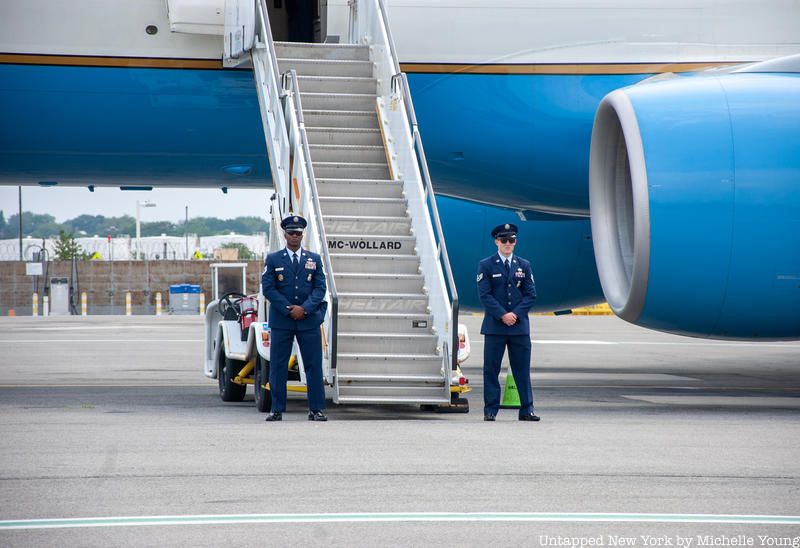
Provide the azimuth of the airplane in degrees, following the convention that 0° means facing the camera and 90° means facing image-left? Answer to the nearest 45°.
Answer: approximately 90°

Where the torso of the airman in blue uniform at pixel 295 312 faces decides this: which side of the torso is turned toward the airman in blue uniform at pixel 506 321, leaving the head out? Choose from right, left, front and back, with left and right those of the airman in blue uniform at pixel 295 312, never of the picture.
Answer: left

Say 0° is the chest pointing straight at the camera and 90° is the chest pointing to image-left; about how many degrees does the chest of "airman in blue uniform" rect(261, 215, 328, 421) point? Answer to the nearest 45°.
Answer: approximately 0°

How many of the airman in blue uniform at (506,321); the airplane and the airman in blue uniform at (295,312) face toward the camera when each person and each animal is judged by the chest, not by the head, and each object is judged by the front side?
2

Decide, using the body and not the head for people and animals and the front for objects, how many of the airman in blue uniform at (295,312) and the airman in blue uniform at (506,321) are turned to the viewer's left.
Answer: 0

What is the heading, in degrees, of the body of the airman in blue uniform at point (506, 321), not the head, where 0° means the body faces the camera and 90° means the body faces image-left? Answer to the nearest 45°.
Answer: approximately 0°

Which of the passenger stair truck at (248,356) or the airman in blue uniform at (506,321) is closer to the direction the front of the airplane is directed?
the passenger stair truck

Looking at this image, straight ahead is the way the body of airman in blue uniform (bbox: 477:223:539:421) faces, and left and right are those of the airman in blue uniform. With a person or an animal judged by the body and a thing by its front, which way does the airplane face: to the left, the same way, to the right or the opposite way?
to the right
